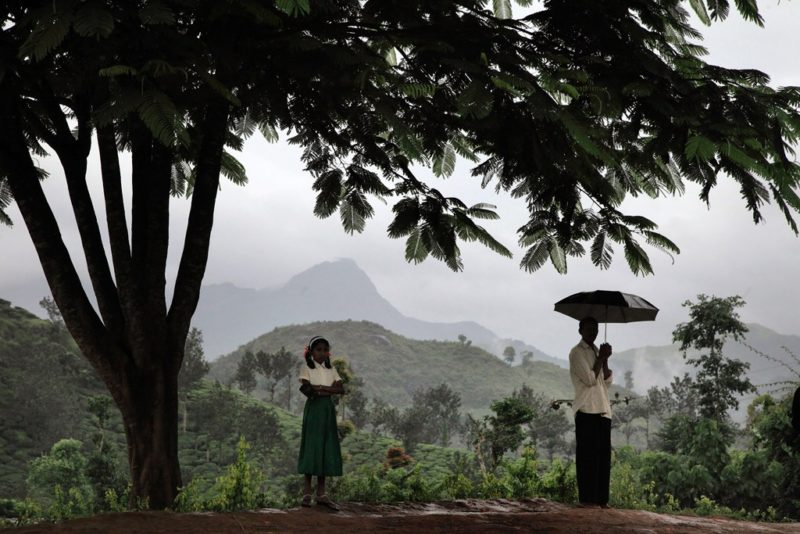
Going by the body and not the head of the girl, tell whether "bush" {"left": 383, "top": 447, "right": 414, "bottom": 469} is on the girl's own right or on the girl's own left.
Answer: on the girl's own left

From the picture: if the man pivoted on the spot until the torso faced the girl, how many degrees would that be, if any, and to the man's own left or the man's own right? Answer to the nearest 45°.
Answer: approximately 90° to the man's own right

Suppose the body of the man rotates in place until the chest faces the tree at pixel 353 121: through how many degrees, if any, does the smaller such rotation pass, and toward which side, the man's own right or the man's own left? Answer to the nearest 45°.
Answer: approximately 90° to the man's own right

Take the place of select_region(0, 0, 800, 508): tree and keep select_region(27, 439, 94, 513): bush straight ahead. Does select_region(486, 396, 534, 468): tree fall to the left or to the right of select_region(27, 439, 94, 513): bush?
right

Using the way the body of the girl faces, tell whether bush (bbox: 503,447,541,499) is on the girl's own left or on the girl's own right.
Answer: on the girl's own left

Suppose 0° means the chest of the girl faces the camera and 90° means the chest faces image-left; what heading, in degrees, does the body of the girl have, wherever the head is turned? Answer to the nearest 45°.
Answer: approximately 315°

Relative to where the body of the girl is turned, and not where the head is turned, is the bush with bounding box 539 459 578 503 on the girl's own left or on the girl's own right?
on the girl's own left
